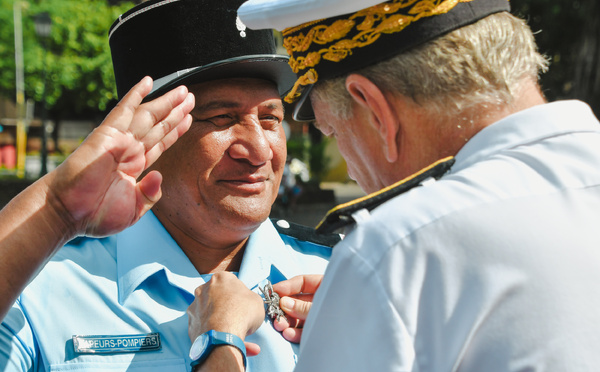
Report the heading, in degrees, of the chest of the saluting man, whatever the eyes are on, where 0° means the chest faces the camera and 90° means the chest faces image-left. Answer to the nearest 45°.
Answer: approximately 315°
